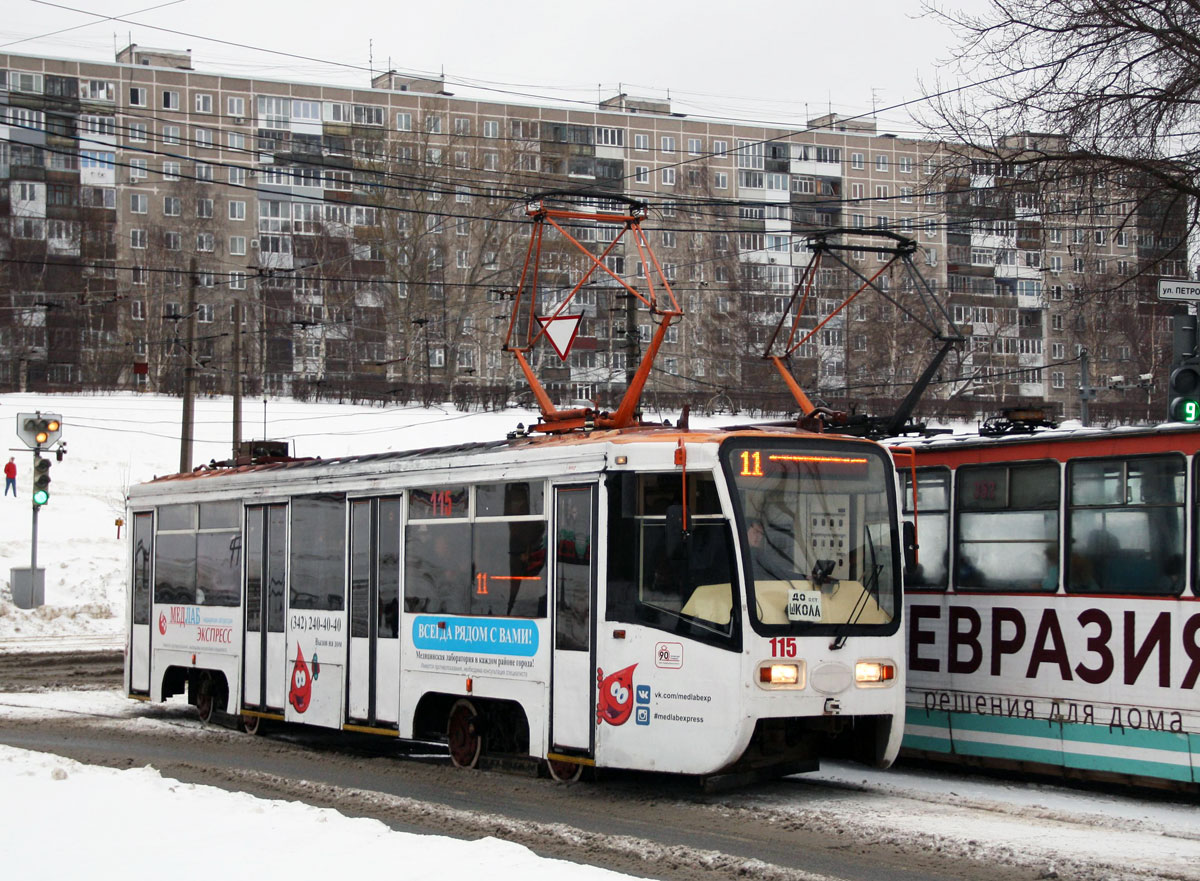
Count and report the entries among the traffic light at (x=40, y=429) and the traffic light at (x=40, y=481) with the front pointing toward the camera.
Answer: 2

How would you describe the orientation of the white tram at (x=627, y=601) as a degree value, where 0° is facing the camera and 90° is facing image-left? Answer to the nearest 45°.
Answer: approximately 315°

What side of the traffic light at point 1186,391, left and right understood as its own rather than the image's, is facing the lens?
front

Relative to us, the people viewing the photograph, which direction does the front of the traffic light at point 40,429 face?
facing the viewer

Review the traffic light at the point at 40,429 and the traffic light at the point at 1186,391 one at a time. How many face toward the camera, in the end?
2

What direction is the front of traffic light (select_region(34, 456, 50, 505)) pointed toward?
toward the camera

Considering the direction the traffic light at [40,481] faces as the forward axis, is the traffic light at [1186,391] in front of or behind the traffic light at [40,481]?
in front

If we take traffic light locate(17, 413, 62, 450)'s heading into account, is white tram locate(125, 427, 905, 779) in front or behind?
in front
